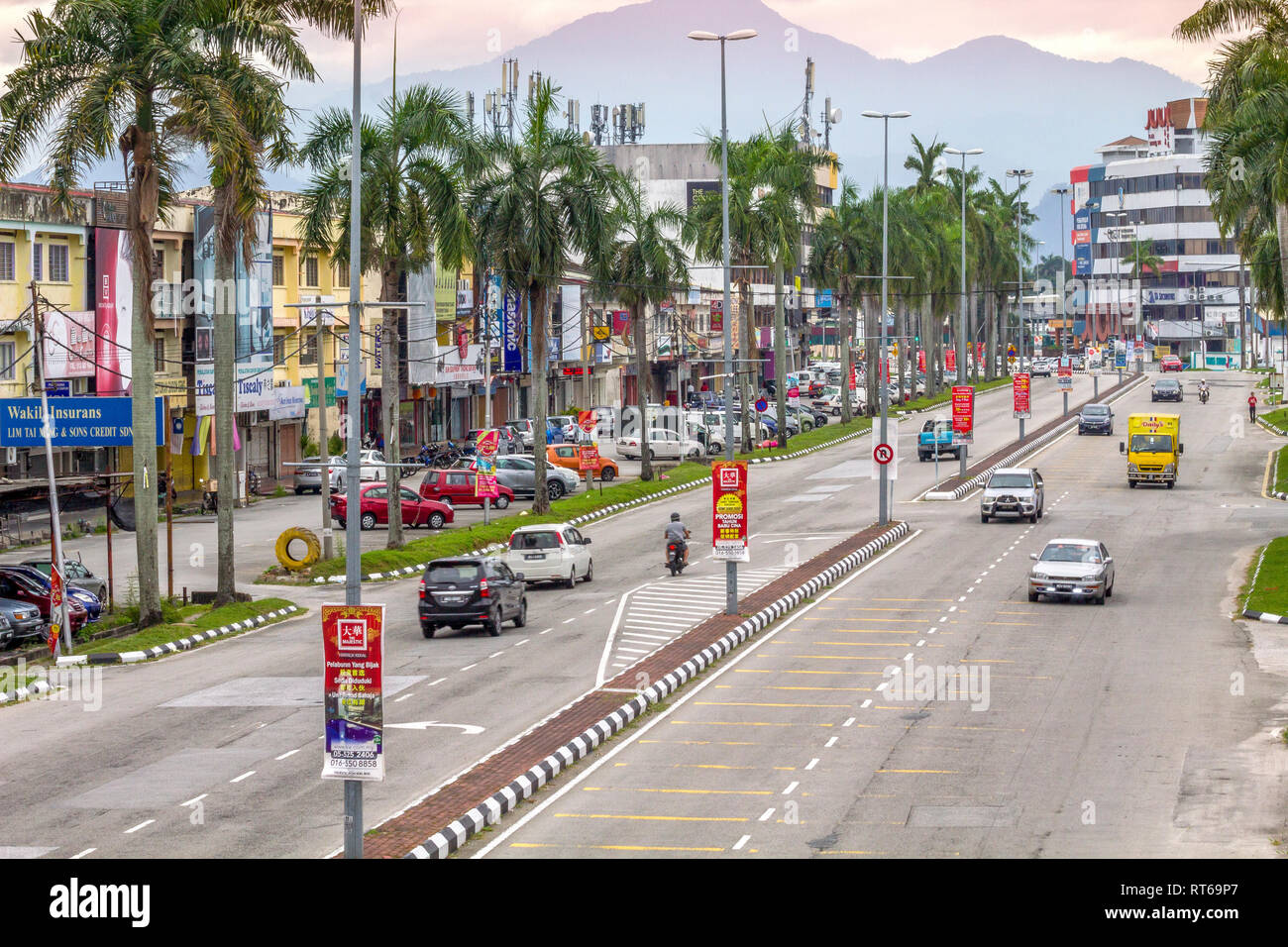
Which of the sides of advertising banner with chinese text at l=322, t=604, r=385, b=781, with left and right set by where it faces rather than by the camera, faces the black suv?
back

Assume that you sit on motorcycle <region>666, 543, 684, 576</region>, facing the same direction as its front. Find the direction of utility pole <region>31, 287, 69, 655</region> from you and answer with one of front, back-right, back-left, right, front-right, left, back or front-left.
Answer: back-left

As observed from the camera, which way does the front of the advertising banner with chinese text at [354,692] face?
facing the viewer

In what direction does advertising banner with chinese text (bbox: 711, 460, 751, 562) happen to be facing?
toward the camera

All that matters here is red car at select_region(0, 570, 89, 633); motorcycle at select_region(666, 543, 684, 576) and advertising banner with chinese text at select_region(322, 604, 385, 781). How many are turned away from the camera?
1

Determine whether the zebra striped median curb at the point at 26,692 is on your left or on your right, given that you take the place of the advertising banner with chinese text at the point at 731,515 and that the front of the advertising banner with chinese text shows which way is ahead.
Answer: on your right

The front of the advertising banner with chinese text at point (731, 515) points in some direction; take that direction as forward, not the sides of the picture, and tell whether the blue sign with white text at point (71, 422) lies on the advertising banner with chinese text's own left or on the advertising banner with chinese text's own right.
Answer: on the advertising banner with chinese text's own right

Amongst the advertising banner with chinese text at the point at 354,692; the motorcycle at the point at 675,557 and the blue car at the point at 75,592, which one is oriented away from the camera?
the motorcycle

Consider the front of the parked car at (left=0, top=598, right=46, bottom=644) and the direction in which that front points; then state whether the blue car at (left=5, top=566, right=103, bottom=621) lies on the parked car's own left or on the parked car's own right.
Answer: on the parked car's own left

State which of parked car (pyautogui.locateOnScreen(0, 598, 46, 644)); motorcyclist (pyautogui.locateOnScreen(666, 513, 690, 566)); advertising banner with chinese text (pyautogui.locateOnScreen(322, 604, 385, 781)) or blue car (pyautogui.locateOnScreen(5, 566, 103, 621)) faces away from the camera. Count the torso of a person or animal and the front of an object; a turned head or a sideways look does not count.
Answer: the motorcyclist

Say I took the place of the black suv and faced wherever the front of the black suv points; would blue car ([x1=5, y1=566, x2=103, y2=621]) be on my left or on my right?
on my left

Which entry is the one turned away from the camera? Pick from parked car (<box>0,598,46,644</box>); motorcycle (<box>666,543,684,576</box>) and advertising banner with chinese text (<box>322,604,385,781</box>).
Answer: the motorcycle

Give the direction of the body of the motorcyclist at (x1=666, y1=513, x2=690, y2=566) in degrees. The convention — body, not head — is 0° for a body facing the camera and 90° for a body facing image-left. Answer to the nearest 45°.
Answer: approximately 180°

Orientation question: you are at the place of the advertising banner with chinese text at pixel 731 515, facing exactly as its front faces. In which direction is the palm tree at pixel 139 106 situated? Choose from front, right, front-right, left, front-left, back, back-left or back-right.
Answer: right

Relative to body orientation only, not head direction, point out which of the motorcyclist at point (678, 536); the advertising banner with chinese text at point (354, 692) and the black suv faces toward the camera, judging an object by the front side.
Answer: the advertising banner with chinese text
